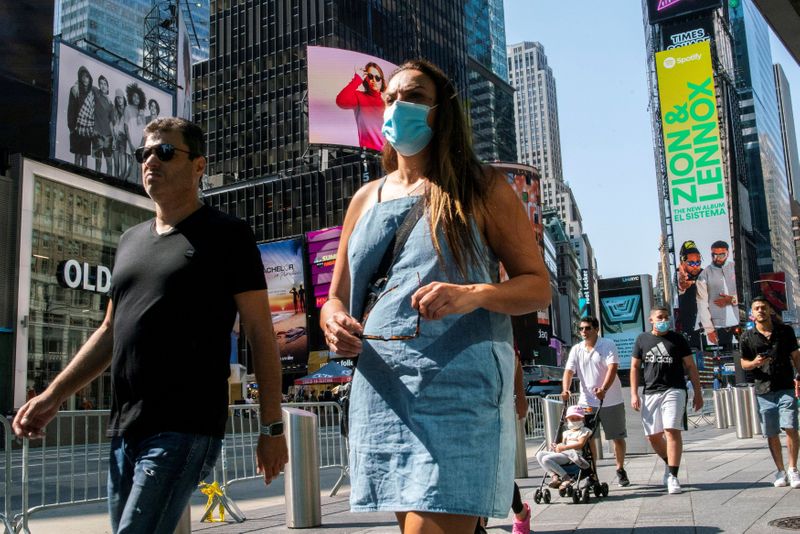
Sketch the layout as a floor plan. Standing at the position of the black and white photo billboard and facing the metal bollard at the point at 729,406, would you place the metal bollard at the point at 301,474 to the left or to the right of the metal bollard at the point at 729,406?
right

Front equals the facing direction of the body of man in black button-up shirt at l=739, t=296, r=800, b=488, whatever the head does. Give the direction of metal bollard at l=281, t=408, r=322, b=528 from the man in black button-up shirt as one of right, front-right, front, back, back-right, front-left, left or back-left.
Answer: front-right

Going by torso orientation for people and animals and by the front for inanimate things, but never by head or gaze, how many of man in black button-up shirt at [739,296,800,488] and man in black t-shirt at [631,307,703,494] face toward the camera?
2

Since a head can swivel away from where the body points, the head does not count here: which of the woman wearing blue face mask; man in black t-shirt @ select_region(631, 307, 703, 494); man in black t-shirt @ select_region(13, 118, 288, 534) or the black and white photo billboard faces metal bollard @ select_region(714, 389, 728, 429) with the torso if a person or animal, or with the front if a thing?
the black and white photo billboard

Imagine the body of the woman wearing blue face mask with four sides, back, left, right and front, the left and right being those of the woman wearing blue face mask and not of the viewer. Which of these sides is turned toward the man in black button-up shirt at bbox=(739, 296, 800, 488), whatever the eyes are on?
back

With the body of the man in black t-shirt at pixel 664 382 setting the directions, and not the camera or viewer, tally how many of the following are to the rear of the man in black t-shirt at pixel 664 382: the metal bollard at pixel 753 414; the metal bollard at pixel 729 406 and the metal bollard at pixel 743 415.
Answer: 3

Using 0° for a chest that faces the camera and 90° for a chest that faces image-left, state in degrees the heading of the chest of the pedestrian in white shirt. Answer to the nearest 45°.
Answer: approximately 45°

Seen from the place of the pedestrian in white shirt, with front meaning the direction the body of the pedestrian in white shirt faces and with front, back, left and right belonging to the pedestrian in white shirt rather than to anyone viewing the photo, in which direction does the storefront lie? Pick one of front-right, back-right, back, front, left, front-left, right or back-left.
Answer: right

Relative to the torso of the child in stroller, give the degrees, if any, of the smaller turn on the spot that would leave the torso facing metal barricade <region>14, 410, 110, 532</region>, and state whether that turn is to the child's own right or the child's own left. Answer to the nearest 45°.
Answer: approximately 45° to the child's own right

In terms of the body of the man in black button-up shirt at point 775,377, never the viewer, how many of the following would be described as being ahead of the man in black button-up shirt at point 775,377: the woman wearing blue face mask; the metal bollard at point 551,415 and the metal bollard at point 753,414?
1

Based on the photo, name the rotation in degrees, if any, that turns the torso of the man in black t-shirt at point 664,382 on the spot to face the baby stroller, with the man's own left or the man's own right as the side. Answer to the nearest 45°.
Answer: approximately 45° to the man's own right

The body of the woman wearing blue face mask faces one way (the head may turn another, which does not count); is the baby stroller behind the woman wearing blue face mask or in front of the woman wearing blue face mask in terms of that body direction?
behind
